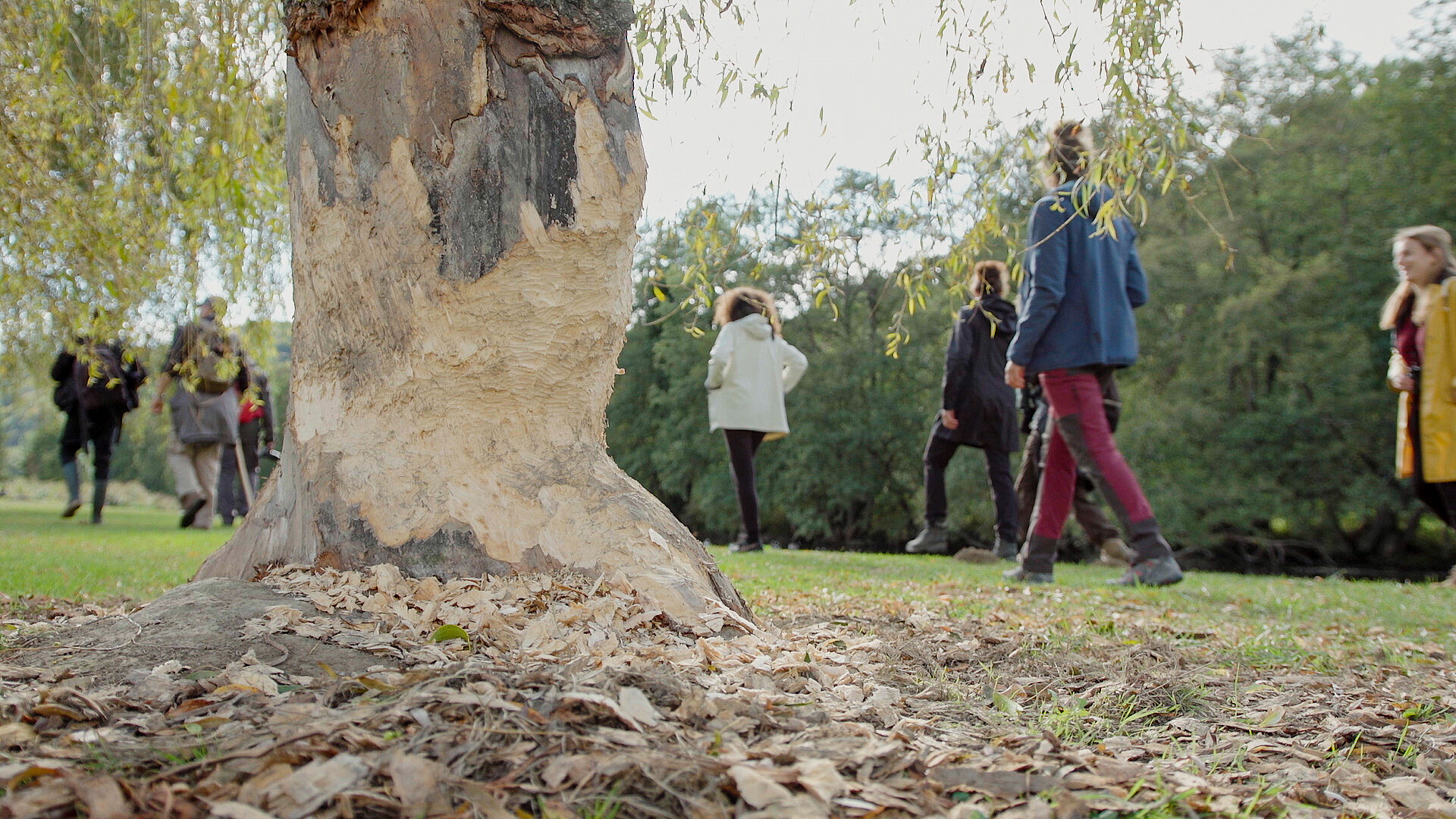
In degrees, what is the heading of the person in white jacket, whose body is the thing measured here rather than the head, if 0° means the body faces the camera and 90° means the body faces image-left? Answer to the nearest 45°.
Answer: approximately 135°

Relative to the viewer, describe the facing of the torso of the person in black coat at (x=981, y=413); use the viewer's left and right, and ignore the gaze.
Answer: facing away from the viewer and to the left of the viewer

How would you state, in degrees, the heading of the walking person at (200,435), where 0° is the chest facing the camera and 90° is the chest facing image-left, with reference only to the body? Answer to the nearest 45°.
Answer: approximately 135°

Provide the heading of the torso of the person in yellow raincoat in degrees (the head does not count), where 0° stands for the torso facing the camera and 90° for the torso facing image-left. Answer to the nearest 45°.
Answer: approximately 45°

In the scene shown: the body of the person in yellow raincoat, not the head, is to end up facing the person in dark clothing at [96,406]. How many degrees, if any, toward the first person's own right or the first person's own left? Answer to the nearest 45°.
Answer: approximately 45° to the first person's own right

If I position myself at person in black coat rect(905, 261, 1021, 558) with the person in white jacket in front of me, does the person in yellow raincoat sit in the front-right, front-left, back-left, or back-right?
back-left

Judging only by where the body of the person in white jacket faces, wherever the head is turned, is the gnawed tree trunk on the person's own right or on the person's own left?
on the person's own left

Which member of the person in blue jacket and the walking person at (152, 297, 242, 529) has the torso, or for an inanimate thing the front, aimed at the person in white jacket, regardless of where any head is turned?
the person in blue jacket

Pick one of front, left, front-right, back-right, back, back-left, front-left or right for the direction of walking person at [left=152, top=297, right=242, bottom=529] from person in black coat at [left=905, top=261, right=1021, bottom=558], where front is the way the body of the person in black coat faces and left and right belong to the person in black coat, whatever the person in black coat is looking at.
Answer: front-left

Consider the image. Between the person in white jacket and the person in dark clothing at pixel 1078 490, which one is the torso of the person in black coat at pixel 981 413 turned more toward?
the person in white jacket
